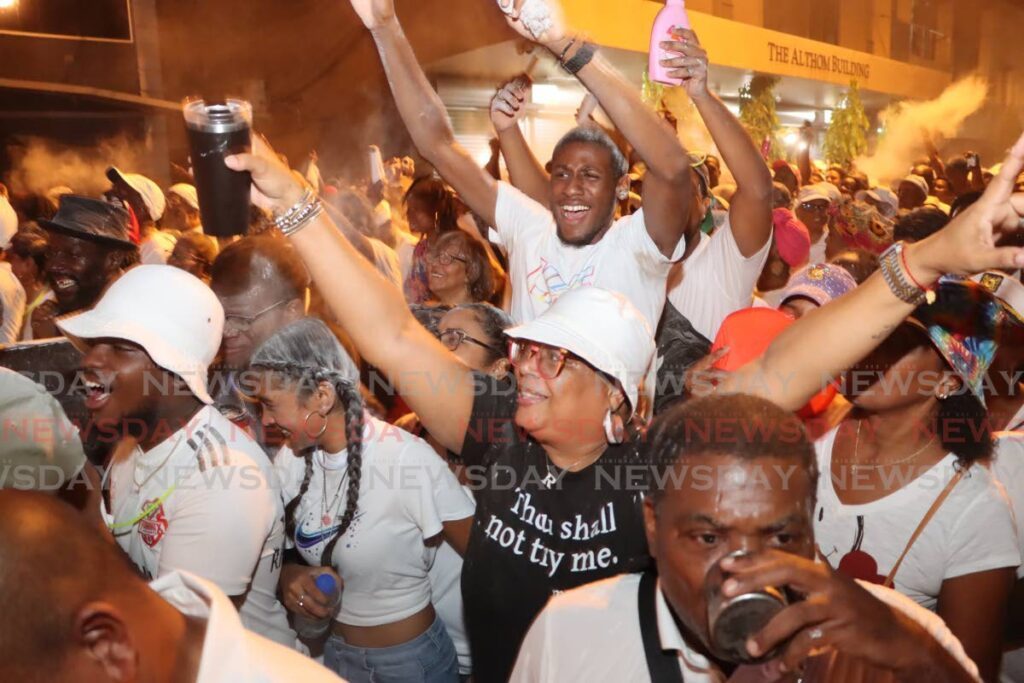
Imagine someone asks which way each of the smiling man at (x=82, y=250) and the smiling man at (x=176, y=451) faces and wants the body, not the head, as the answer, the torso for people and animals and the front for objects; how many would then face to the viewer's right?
0

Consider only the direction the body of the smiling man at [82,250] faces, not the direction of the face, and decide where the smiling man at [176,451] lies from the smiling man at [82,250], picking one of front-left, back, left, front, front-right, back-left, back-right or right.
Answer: front-left

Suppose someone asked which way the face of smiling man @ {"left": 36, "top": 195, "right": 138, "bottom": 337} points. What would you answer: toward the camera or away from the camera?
toward the camera

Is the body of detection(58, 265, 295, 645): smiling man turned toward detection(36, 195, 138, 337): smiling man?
no

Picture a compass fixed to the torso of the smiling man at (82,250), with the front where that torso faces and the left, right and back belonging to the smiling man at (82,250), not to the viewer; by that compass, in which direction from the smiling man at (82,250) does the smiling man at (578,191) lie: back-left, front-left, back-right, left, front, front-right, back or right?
left

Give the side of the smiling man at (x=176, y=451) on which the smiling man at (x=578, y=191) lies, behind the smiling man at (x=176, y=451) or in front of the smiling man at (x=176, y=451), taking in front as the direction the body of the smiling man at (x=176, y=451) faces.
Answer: behind

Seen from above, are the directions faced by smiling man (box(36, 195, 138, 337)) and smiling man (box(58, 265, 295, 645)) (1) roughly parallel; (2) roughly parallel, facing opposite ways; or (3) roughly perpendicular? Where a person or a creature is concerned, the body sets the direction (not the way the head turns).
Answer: roughly parallel

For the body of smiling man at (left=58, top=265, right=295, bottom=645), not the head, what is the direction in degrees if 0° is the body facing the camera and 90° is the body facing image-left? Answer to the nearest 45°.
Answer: approximately 45°

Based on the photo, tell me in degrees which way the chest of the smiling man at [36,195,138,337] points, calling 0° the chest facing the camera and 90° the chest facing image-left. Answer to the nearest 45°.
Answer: approximately 45°
